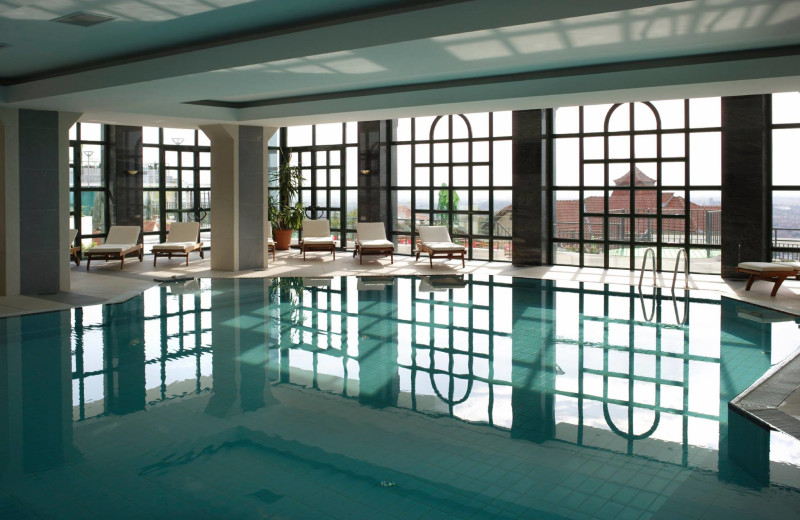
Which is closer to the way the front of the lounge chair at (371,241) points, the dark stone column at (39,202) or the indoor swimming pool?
the indoor swimming pool

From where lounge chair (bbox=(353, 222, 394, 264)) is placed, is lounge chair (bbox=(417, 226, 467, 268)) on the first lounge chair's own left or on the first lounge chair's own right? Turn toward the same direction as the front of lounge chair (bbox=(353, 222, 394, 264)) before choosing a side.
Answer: on the first lounge chair's own left

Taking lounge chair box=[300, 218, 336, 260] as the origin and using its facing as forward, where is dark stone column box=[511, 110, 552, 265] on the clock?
The dark stone column is roughly at 10 o'clock from the lounge chair.

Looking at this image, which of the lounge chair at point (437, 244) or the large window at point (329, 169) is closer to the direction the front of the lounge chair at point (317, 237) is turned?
the lounge chair

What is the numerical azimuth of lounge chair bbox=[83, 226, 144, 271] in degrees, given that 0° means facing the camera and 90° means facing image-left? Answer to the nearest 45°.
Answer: approximately 45°

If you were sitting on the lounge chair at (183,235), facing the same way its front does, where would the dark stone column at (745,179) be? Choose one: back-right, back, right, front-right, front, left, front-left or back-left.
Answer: left

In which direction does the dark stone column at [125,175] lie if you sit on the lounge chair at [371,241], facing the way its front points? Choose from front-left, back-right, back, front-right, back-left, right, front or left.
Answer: right

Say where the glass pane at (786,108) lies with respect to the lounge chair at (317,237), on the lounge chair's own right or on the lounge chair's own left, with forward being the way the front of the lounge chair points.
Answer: on the lounge chair's own left

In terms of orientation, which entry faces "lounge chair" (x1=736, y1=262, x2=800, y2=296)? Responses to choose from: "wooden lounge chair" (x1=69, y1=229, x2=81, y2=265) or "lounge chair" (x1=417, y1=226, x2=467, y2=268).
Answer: "lounge chair" (x1=417, y1=226, x2=467, y2=268)

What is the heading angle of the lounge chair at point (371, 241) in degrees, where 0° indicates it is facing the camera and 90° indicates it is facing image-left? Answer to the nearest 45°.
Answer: approximately 0°
